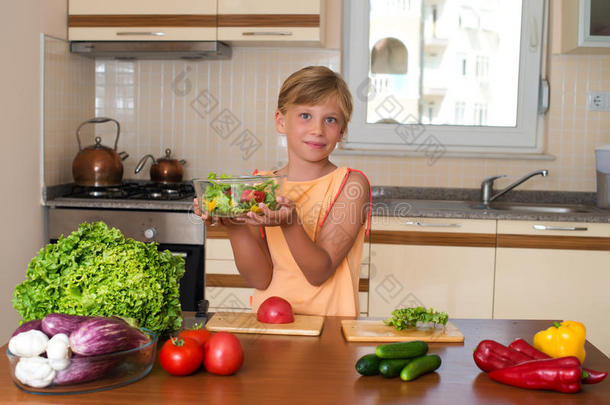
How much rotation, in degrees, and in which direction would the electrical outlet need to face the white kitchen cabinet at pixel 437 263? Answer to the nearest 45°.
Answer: approximately 45° to its right

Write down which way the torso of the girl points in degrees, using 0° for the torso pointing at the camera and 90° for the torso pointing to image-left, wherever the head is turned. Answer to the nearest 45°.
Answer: approximately 45°

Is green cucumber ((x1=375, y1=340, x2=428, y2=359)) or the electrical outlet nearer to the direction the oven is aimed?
the green cucumber

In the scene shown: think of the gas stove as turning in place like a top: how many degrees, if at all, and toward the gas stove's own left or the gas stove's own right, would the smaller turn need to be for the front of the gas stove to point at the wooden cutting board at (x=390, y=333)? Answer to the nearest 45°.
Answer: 0° — it already faces it

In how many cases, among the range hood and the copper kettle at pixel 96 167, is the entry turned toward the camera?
1

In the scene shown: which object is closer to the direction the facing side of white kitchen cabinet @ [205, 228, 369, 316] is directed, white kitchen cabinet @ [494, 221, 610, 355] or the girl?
the girl
